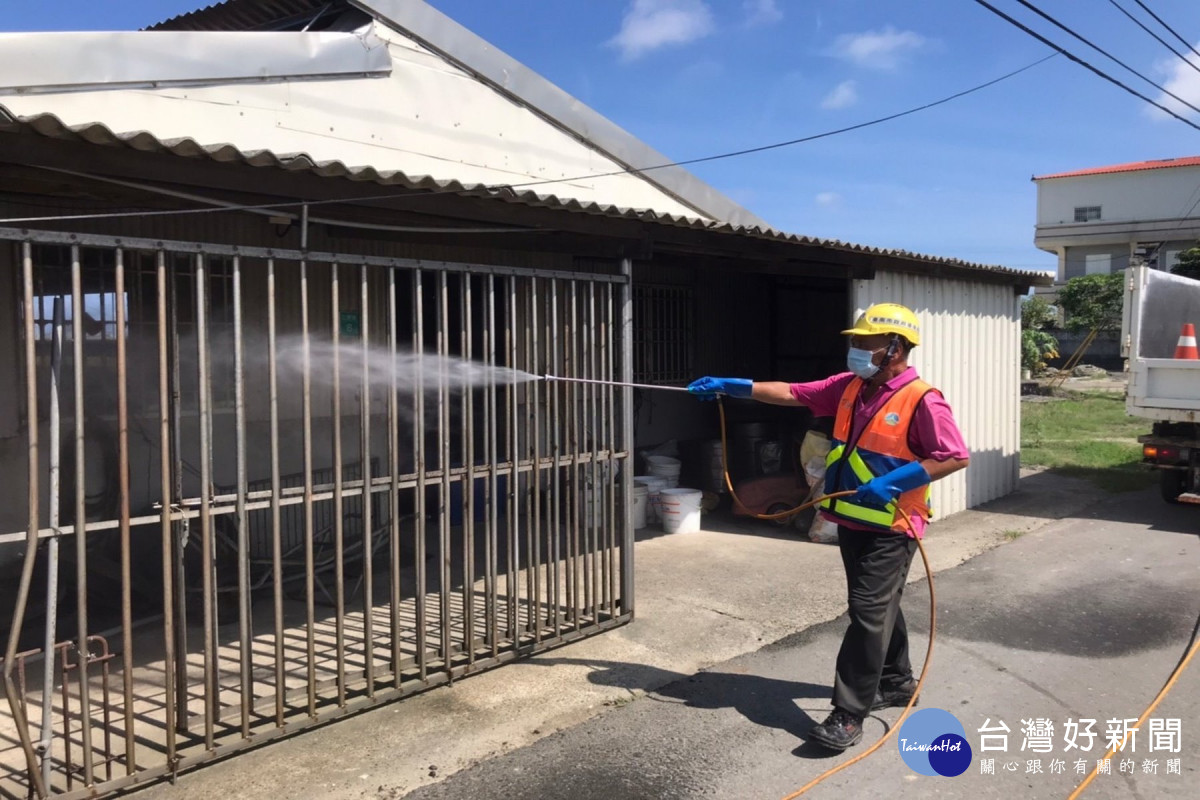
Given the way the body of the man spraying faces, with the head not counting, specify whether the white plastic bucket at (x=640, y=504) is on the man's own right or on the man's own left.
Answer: on the man's own right

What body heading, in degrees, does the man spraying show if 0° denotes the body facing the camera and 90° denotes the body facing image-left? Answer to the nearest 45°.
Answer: approximately 45°

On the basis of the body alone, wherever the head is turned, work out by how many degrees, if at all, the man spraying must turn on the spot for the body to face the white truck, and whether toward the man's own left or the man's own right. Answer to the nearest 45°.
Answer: approximately 180°

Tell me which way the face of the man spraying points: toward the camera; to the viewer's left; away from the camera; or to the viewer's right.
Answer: to the viewer's left

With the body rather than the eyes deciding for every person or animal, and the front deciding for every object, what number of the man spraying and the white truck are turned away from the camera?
1

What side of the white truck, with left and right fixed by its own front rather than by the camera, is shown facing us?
back

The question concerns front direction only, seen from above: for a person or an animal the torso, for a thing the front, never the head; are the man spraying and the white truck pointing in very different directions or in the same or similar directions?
very different directions

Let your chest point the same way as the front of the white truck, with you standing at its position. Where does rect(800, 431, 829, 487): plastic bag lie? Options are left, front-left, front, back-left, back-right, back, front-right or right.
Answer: back-left

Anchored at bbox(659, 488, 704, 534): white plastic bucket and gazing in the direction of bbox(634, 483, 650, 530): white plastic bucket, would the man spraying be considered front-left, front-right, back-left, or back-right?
back-left

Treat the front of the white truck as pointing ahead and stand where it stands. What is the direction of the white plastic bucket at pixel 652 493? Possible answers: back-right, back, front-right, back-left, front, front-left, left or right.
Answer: back-left

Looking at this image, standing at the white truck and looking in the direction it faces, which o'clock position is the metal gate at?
The metal gate is roughly at 7 o'clock from the white truck.

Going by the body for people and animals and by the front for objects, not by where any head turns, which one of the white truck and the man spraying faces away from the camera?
the white truck
